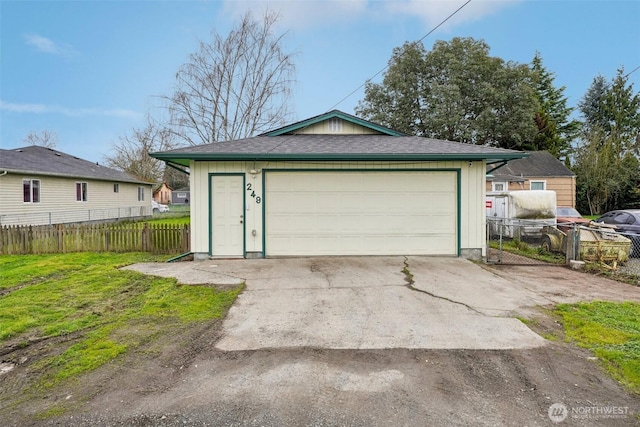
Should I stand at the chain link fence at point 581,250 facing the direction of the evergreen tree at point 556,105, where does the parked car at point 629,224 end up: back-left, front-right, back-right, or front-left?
front-right

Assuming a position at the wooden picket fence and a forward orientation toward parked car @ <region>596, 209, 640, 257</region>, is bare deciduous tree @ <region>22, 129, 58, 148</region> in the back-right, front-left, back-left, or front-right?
back-left

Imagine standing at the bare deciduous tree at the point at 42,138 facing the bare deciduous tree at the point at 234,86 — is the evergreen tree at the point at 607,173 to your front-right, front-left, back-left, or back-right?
front-left

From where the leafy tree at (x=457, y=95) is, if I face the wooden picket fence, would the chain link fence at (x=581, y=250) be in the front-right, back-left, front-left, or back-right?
front-left

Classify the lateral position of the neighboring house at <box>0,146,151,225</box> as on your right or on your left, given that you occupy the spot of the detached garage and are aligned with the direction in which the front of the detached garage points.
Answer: on your right

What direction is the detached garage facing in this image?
toward the camera

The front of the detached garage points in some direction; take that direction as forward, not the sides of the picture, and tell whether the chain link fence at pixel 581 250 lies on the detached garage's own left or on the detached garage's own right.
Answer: on the detached garage's own left

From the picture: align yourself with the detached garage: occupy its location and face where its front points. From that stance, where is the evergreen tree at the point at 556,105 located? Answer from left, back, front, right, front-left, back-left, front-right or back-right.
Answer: back-left

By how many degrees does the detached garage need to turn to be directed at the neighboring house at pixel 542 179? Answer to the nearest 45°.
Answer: approximately 135° to its left

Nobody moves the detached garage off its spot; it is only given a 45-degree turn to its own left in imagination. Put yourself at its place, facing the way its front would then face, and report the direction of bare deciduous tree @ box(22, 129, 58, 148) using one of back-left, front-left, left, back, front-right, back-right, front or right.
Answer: back

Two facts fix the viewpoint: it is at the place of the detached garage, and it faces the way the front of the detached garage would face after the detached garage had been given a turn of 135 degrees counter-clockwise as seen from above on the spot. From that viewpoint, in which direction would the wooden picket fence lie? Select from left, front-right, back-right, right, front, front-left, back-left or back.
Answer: back-left

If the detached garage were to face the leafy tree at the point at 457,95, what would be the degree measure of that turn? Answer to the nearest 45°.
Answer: approximately 135° to its left

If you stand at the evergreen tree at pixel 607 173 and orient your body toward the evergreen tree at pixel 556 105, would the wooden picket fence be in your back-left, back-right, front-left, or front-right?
back-left
